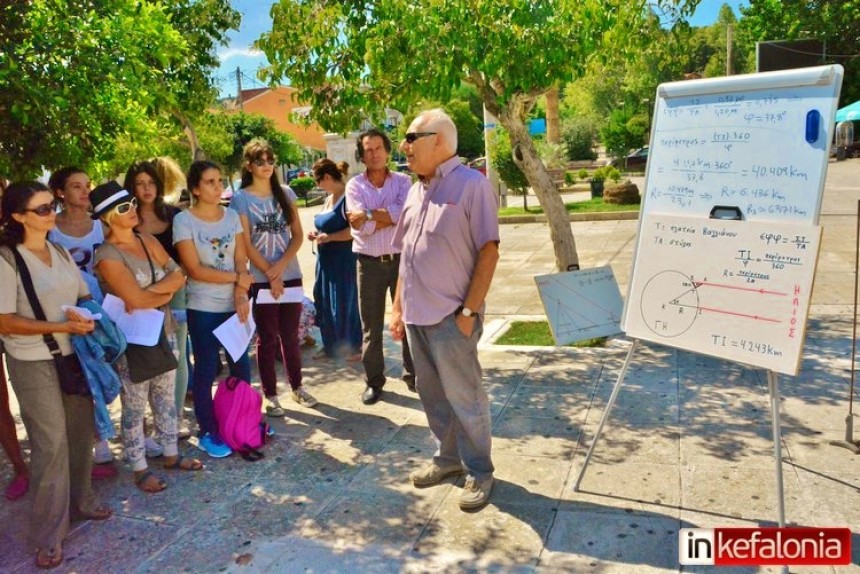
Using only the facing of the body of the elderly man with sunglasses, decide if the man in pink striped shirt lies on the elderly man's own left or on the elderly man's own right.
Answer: on the elderly man's own right

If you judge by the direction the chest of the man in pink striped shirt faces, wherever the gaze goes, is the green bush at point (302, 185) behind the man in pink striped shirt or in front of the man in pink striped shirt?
behind

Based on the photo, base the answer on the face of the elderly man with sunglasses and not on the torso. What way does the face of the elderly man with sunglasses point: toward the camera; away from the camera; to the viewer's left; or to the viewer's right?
to the viewer's left

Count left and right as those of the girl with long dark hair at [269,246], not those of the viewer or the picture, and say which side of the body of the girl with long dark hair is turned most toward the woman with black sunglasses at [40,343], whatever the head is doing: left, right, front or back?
right

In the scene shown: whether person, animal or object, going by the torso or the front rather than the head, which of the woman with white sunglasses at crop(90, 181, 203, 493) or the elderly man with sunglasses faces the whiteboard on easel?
the woman with white sunglasses

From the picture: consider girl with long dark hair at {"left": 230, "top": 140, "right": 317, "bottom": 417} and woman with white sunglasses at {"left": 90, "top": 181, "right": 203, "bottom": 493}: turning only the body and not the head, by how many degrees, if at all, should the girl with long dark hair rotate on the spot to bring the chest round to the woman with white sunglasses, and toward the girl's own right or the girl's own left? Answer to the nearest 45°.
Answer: approximately 90° to the girl's own right

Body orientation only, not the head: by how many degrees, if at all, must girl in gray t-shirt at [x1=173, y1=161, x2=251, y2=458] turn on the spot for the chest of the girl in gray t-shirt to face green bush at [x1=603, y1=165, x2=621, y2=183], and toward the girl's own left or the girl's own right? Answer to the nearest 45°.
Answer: approximately 90° to the girl's own left

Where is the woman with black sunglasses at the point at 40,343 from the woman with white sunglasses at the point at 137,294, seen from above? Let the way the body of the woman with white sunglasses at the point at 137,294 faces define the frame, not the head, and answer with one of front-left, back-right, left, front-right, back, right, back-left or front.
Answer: right

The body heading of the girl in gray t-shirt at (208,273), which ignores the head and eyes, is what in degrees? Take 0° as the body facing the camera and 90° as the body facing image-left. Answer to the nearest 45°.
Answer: approximately 315°

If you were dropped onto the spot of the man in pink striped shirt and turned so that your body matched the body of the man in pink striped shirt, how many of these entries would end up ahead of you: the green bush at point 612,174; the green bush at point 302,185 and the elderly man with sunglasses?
1

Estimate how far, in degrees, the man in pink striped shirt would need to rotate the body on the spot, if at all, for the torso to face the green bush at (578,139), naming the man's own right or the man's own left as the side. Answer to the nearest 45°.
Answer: approximately 180°
